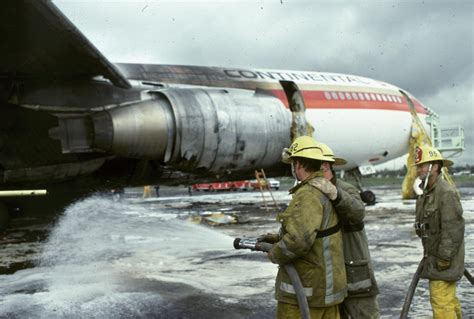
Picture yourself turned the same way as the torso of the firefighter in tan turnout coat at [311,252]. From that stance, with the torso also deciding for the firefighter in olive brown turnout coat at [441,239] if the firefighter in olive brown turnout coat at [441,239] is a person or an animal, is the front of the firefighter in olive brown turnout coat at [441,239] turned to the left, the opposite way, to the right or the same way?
to the left

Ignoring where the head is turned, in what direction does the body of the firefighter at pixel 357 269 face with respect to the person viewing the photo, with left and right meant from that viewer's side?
facing to the left of the viewer

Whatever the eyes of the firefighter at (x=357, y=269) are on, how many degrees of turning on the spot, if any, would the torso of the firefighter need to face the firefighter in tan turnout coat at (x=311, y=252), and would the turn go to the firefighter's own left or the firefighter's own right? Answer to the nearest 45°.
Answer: approximately 45° to the firefighter's own left

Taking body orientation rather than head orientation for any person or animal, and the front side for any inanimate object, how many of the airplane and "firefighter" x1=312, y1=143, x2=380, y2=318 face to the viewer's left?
1

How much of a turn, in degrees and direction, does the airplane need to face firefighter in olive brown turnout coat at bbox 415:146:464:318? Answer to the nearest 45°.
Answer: approximately 90° to its right

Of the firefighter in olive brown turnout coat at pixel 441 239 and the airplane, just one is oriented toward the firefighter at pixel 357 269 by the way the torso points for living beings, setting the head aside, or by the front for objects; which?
the firefighter in olive brown turnout coat

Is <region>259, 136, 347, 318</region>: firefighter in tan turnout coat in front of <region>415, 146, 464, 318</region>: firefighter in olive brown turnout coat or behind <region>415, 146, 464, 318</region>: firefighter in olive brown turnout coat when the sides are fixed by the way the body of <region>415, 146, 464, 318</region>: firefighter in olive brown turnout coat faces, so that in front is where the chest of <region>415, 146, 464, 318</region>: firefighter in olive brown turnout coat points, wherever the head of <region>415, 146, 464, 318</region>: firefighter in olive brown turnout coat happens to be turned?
in front

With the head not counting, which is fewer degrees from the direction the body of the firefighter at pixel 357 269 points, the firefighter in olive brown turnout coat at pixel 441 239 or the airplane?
the airplane

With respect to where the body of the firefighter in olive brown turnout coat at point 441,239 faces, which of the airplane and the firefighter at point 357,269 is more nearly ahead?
the firefighter

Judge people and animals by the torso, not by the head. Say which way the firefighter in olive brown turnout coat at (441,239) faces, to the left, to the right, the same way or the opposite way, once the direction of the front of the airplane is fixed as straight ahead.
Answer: the opposite way

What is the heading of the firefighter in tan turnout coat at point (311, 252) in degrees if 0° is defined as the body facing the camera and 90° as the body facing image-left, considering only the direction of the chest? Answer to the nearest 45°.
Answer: approximately 135°

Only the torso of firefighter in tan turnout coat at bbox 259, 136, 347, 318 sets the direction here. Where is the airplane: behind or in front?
in front

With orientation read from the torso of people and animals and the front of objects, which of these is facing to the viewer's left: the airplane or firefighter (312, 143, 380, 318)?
the firefighter

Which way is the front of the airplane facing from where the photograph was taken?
facing away from the viewer and to the right of the viewer
